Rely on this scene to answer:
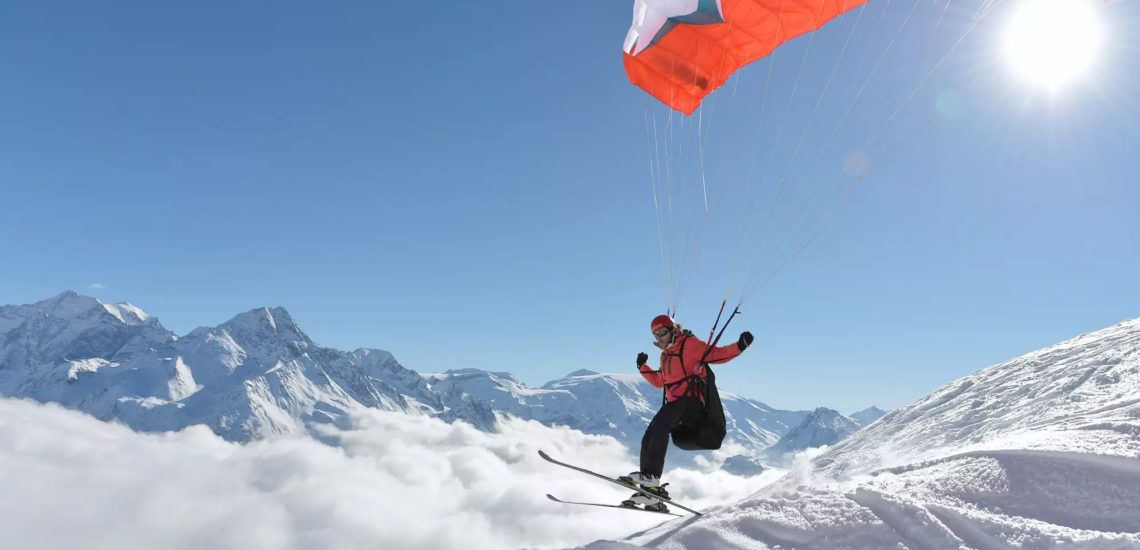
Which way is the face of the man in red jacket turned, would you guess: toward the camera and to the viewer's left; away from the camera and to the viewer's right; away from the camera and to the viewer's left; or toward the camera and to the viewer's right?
toward the camera and to the viewer's left

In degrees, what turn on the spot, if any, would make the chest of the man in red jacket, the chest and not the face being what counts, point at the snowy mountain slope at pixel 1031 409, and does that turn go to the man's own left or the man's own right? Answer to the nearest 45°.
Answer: approximately 135° to the man's own left

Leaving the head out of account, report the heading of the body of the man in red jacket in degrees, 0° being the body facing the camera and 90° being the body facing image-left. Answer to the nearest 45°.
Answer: approximately 45°
